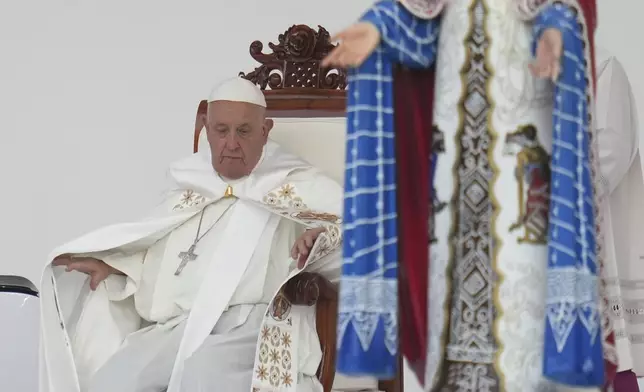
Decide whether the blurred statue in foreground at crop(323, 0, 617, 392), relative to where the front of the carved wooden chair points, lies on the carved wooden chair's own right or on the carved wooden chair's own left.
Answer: on the carved wooden chair's own left

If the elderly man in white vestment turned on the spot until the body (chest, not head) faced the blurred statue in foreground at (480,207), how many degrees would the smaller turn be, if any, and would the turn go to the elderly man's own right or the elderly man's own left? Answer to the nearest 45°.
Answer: approximately 90° to the elderly man's own left

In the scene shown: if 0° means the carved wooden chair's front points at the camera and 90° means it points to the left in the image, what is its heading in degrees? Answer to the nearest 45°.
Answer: approximately 45°
